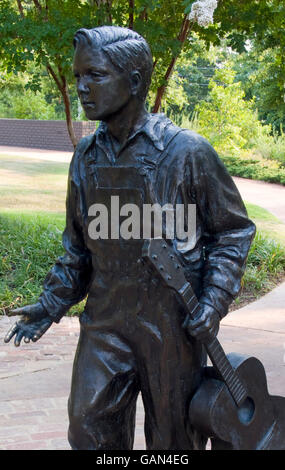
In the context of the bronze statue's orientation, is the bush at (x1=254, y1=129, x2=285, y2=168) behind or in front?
behind

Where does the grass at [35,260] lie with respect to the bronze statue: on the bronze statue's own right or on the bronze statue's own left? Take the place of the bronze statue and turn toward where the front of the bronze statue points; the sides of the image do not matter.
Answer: on the bronze statue's own right

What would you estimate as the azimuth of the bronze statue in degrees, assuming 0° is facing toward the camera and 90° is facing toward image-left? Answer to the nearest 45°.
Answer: approximately 45°
